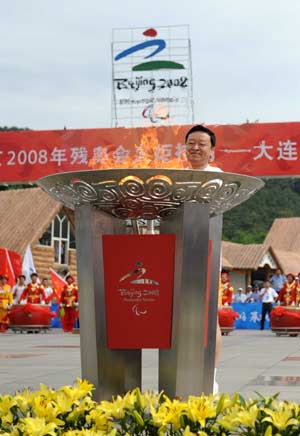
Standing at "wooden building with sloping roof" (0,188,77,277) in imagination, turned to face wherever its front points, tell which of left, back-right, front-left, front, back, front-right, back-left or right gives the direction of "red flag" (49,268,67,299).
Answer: front-right

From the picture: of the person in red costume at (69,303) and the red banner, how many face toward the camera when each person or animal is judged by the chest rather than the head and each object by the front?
2

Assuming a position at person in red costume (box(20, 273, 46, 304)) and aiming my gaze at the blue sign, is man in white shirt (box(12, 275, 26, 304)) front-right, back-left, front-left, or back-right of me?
back-left

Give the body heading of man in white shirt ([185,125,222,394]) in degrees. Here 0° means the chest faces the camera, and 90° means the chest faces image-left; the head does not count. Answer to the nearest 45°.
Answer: approximately 45°

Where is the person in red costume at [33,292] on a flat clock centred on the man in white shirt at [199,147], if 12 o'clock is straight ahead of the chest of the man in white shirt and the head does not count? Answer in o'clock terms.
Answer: The person in red costume is roughly at 4 o'clock from the man in white shirt.

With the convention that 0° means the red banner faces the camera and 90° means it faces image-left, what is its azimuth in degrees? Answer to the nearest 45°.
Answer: approximately 0°

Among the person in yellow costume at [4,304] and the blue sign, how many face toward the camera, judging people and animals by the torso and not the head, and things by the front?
2

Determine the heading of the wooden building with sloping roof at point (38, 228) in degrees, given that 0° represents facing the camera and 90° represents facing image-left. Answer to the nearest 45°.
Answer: approximately 315°

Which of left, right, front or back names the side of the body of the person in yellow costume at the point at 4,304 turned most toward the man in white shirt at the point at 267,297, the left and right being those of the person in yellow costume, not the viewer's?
left
